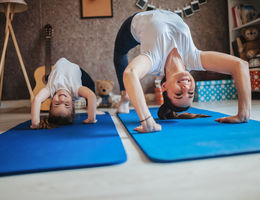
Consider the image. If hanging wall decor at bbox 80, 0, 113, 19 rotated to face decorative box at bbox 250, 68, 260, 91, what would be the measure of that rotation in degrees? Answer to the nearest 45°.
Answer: approximately 45° to its left

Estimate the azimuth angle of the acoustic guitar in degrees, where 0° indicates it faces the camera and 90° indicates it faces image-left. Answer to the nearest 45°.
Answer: approximately 0°

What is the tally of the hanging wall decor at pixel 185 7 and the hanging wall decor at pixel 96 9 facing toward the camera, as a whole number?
2
